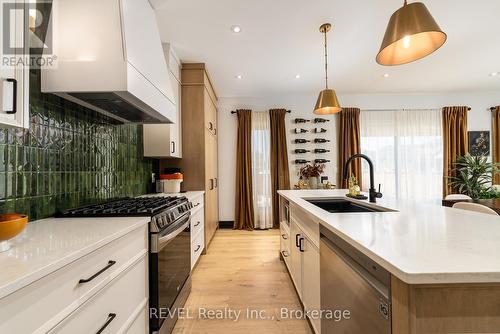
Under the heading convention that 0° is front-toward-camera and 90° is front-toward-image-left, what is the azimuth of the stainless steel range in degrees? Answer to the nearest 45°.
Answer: approximately 270°

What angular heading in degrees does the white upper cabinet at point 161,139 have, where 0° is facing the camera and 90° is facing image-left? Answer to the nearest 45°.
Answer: approximately 270°

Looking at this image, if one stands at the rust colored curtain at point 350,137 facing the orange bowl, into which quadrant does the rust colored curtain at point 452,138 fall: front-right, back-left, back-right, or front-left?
back-left

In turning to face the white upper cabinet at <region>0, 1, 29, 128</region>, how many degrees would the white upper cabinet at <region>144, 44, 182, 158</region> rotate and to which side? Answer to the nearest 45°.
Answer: approximately 90° to its right

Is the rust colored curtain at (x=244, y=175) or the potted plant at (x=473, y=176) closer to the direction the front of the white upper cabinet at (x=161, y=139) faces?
the potted plant

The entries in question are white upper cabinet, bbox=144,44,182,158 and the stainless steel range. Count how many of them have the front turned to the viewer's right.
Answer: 2

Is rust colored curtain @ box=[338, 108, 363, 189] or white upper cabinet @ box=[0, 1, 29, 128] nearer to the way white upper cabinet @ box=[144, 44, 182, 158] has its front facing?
the rust colored curtain

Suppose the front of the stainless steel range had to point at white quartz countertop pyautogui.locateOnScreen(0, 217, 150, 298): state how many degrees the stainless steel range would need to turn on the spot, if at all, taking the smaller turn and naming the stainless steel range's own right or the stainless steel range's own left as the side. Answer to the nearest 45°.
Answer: approximately 135° to the stainless steel range's own right

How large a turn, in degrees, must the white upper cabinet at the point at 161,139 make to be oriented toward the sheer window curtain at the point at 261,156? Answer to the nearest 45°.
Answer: approximately 45° to its left

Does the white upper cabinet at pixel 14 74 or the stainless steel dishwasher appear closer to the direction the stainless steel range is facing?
the stainless steel dishwasher
